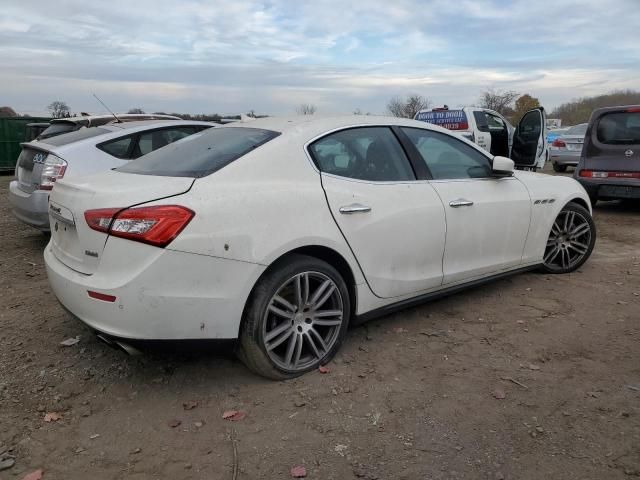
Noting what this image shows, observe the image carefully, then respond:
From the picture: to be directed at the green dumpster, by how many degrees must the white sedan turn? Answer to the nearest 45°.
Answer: approximately 90° to its left

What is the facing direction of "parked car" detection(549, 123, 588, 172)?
away from the camera

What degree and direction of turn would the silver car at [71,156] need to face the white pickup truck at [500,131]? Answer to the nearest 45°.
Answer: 0° — it already faces it

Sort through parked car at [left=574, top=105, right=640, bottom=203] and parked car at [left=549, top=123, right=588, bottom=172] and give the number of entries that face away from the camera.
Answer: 2

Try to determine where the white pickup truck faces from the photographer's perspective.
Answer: facing away from the viewer and to the right of the viewer

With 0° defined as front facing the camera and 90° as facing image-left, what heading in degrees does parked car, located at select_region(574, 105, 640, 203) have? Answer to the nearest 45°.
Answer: approximately 180°

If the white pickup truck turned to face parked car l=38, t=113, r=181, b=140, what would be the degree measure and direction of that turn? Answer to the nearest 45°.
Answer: approximately 180°

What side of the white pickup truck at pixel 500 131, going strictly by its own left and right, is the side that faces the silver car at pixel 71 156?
back

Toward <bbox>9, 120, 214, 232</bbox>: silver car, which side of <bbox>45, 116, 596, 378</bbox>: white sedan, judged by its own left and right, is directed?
left

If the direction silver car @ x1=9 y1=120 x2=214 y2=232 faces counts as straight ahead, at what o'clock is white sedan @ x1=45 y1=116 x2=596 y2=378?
The white sedan is roughly at 4 o'clock from the silver car.

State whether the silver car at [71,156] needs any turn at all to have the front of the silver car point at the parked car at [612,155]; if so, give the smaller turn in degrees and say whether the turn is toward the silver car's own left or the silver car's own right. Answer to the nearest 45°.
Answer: approximately 45° to the silver car's own right

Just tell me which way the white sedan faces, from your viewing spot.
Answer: facing away from the viewer and to the right of the viewer

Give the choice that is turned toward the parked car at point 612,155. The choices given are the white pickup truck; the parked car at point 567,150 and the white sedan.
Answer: the white sedan

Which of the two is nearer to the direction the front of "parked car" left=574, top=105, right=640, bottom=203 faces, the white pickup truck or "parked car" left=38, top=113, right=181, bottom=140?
the white pickup truck
